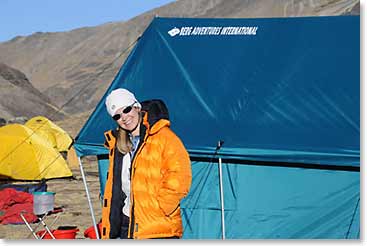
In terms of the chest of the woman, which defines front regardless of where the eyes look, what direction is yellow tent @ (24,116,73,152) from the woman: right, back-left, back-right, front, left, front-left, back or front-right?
back-right

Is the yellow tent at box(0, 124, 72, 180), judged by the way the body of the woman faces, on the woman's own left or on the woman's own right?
on the woman's own right

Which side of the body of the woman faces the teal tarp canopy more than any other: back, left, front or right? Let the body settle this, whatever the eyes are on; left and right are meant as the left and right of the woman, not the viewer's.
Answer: back

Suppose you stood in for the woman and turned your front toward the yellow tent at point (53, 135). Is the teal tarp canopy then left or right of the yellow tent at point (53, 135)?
right

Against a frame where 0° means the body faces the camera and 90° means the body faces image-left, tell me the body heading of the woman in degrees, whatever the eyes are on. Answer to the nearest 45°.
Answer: approximately 45°

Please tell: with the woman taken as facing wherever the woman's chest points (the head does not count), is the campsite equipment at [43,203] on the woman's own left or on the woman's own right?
on the woman's own right
